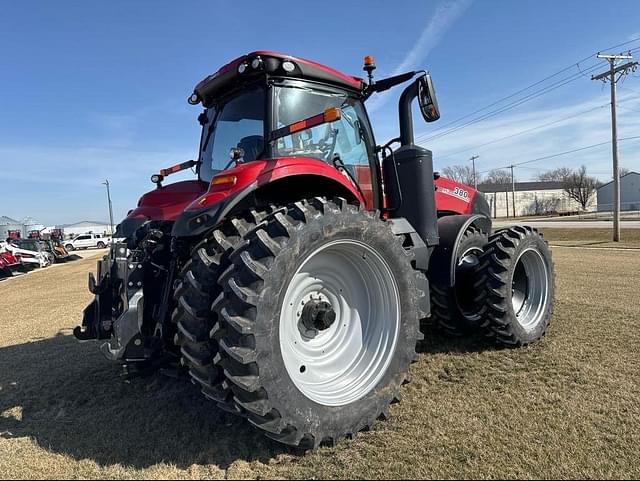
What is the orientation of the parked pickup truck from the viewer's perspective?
to the viewer's left

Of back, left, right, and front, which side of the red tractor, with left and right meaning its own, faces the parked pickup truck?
left

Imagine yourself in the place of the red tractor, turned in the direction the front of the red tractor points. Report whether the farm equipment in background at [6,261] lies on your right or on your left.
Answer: on your left

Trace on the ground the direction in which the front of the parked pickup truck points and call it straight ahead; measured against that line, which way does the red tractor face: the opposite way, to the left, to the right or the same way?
the opposite way

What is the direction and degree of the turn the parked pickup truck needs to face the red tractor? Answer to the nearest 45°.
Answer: approximately 90° to its left

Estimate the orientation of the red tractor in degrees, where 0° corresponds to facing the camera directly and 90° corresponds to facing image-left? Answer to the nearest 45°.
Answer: approximately 225°
